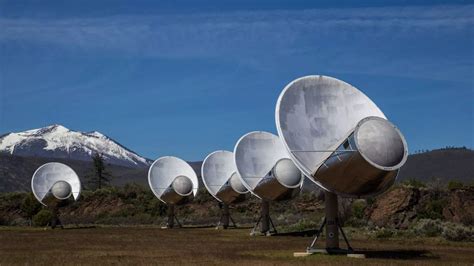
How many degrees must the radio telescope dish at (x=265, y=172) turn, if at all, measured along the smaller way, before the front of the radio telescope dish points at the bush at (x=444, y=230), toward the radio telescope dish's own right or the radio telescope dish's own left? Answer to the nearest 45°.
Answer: approximately 45° to the radio telescope dish's own left
